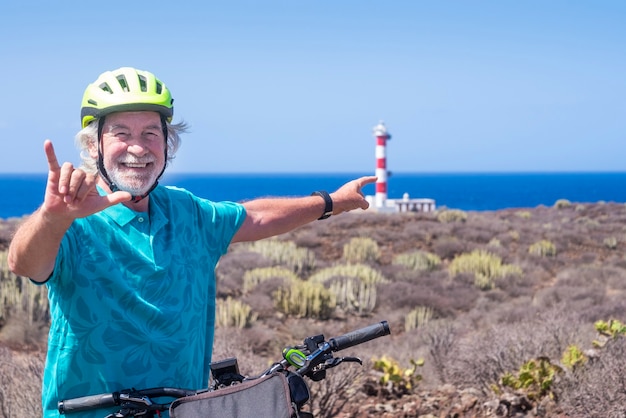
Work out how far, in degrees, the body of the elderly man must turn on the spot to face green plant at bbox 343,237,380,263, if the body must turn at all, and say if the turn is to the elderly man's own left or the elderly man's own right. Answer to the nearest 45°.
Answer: approximately 180°

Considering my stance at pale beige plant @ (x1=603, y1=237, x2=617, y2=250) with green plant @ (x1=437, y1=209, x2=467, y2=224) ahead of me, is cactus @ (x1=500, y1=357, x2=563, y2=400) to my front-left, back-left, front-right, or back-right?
back-left

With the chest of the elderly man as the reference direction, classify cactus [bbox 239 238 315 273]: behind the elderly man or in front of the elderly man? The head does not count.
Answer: behind

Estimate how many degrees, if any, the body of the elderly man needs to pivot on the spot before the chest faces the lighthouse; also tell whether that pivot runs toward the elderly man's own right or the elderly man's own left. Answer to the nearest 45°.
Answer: approximately 180°

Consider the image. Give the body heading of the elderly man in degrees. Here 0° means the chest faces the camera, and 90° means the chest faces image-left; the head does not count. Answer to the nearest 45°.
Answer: approximately 0°

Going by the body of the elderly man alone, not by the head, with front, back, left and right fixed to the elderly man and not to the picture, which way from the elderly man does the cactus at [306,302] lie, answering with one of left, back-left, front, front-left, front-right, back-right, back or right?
back

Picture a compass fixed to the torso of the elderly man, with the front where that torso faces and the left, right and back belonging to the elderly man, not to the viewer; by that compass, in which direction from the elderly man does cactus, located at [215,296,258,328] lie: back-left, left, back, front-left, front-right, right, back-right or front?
back

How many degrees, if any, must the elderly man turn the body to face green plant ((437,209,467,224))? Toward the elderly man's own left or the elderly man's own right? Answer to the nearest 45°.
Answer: approximately 180°

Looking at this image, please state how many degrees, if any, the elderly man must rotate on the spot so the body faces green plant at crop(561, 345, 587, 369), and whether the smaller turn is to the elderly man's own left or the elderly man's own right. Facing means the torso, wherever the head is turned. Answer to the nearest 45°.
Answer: approximately 135° to the elderly man's own left

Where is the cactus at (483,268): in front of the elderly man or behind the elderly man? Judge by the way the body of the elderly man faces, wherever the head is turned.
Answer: behind

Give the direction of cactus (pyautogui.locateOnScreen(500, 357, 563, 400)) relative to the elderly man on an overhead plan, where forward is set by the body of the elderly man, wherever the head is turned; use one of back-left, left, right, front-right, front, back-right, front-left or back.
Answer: back-left

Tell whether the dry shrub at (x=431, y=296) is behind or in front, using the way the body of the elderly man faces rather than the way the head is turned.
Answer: behind
